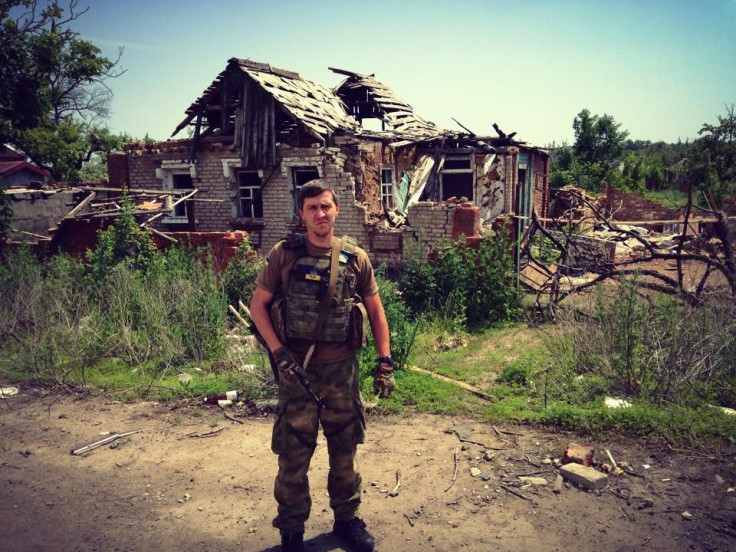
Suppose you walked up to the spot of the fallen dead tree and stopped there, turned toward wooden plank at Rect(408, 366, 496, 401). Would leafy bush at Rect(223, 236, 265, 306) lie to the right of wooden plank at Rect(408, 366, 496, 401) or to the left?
right

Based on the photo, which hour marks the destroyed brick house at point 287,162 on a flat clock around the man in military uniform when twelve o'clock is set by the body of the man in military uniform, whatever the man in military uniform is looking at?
The destroyed brick house is roughly at 6 o'clock from the man in military uniform.

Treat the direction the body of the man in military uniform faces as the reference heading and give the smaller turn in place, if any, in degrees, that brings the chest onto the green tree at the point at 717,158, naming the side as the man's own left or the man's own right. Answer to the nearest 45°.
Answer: approximately 135° to the man's own left

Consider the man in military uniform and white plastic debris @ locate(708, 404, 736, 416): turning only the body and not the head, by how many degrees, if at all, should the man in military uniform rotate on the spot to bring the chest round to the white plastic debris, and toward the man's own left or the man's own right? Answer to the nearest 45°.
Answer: approximately 90° to the man's own left

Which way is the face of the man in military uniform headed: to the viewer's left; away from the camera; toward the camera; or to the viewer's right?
toward the camera

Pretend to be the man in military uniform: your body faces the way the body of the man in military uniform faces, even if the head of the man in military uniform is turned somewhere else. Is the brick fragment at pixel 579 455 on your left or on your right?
on your left

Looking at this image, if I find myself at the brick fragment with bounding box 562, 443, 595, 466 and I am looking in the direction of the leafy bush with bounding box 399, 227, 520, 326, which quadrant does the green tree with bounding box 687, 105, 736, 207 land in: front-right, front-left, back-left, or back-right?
front-right

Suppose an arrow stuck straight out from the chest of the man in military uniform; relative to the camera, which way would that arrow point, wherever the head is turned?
toward the camera

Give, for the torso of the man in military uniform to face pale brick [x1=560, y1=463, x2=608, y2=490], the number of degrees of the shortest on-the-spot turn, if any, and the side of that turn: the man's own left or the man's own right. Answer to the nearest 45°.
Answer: approximately 90° to the man's own left

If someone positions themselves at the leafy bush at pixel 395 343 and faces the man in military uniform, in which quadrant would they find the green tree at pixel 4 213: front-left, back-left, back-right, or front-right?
back-right

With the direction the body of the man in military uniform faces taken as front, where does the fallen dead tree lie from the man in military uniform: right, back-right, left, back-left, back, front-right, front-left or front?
back-left

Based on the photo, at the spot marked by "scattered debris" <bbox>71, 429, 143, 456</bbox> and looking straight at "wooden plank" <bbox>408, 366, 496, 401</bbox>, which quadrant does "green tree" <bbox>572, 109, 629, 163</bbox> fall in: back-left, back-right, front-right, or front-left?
front-left
